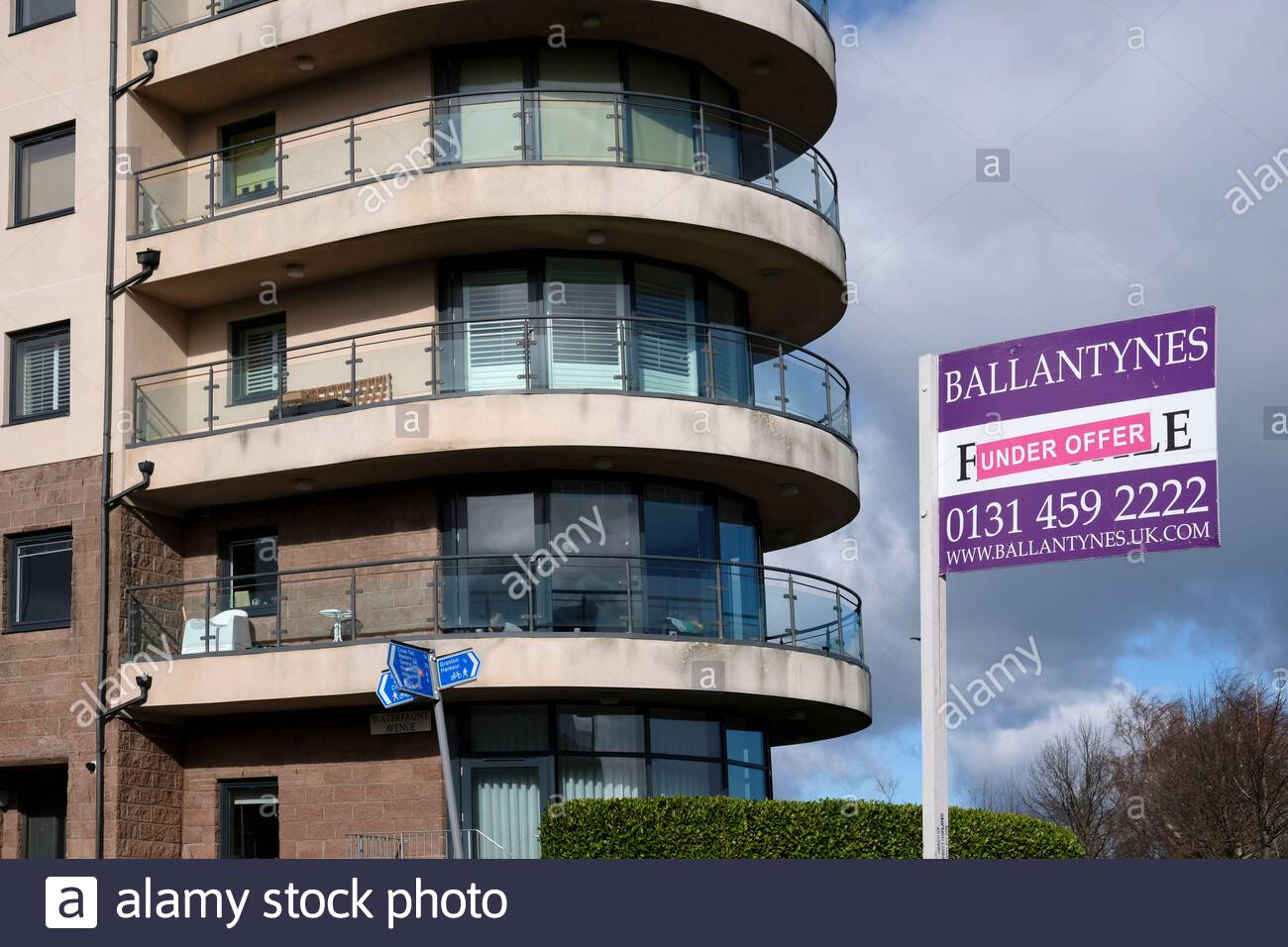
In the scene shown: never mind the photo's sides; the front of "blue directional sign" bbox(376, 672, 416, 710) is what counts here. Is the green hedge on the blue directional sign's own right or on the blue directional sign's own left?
on the blue directional sign's own left

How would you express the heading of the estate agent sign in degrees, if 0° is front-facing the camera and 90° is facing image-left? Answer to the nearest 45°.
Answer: approximately 45°

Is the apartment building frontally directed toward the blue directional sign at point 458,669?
yes

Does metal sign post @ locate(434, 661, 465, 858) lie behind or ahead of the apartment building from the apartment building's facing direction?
ahead

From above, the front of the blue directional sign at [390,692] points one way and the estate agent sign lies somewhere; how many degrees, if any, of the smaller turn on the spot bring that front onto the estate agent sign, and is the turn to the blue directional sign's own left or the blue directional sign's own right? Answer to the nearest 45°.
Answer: approximately 45° to the blue directional sign's own left

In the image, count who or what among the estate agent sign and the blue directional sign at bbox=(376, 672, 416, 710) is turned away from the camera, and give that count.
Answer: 0

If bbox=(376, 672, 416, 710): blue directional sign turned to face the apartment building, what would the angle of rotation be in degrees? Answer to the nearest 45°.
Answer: approximately 135° to its left

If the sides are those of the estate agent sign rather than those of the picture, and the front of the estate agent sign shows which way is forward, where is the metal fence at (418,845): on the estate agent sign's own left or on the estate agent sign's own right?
on the estate agent sign's own right

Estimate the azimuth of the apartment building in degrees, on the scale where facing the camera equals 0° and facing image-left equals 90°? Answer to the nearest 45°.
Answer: approximately 0°

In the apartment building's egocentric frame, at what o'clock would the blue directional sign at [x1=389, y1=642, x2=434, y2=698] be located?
The blue directional sign is roughly at 12 o'clock from the apartment building.

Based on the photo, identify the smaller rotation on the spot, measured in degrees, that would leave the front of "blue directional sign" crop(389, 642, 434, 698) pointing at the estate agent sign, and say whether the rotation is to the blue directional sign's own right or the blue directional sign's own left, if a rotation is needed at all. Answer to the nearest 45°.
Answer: approximately 45° to the blue directional sign's own left

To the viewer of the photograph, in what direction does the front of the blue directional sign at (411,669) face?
facing the viewer and to the right of the viewer

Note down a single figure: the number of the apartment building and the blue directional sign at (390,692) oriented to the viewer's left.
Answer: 0

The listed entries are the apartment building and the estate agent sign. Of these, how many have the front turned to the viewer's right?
0
